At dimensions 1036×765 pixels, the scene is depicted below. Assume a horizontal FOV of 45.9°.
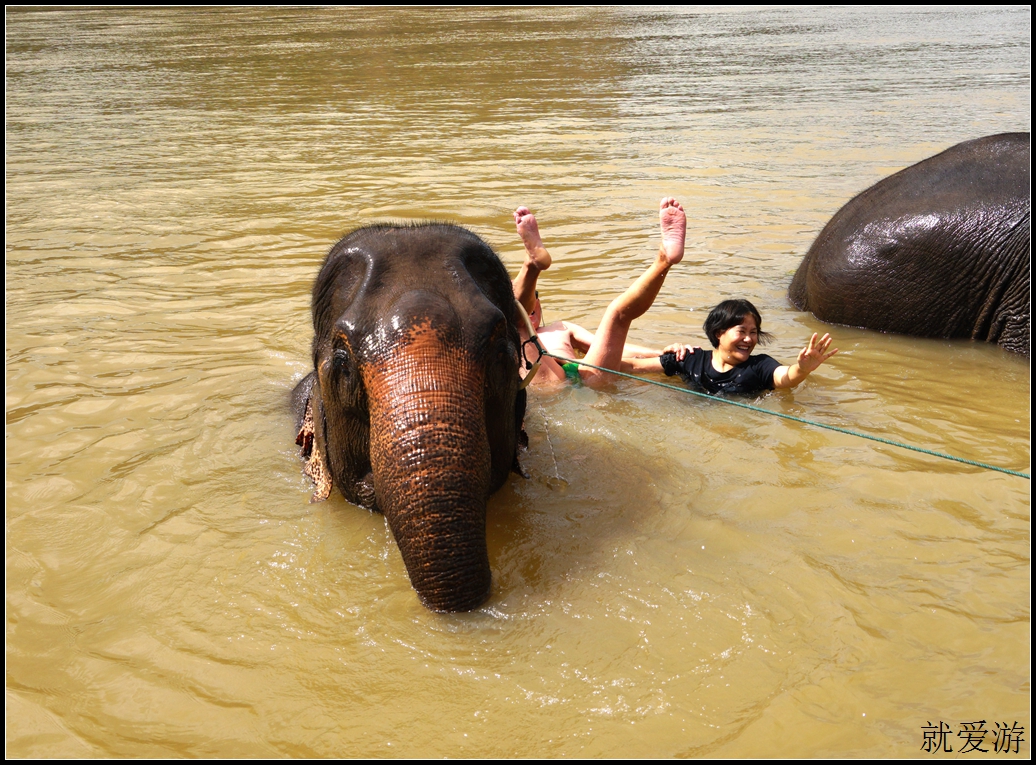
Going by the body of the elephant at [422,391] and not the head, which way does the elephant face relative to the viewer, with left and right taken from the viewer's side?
facing the viewer

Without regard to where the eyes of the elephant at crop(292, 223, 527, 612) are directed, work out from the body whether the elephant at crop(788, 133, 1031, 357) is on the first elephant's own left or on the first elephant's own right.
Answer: on the first elephant's own left

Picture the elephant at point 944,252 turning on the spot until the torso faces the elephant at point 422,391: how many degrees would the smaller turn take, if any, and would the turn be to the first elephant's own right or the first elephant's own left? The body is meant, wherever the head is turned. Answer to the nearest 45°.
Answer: approximately 135° to the first elephant's own right

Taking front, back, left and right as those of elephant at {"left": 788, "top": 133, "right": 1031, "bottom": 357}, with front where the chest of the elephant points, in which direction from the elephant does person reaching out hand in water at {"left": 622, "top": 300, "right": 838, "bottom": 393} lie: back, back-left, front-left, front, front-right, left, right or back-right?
back-right

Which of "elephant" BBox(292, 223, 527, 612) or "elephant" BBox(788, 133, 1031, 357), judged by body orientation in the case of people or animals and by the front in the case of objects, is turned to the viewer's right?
"elephant" BBox(788, 133, 1031, 357)

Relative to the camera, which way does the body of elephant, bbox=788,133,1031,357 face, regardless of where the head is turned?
to the viewer's right

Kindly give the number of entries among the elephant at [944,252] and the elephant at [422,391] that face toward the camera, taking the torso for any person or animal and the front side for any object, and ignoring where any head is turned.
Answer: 1

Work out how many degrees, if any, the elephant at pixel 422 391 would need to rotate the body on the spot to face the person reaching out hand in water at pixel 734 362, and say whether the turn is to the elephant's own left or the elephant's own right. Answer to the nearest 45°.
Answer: approximately 135° to the elephant's own left

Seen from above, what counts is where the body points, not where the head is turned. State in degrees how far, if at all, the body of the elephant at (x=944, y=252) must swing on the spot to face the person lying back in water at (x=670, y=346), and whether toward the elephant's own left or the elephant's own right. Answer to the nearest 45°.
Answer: approximately 135° to the elephant's own right

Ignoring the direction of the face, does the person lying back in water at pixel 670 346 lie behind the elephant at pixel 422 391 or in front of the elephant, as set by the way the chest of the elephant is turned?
behind
